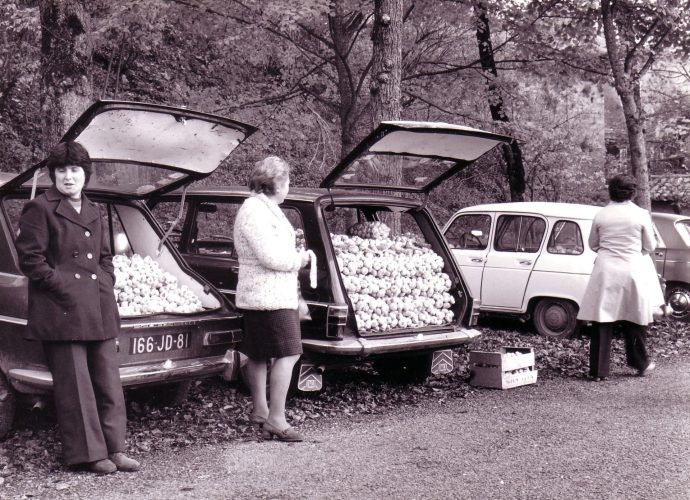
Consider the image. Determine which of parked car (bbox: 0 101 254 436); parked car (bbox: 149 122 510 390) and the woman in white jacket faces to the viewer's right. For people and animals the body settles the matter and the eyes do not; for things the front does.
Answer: the woman in white jacket

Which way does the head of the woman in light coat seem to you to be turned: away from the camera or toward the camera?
away from the camera

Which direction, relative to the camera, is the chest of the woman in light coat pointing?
away from the camera

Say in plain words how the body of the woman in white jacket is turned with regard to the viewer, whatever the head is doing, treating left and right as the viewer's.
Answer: facing to the right of the viewer

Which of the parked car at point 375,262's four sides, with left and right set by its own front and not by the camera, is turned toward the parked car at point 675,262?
right

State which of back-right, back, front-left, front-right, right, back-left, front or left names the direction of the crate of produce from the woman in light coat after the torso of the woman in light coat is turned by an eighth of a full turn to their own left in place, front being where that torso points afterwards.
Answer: left

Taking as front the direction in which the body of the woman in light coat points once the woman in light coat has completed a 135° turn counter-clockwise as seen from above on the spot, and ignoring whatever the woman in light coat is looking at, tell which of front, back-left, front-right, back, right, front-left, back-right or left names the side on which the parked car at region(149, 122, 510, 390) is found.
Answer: front

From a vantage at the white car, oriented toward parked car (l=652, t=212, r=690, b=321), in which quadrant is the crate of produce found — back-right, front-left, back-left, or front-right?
back-right

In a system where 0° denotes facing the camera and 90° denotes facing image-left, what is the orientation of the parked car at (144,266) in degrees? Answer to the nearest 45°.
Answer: approximately 135°

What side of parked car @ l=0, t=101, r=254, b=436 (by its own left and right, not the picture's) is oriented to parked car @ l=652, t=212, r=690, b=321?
right
